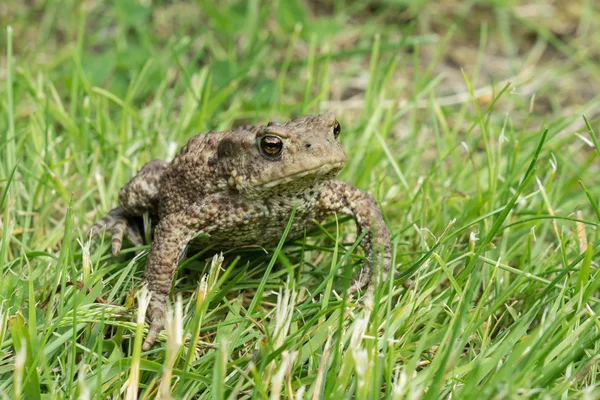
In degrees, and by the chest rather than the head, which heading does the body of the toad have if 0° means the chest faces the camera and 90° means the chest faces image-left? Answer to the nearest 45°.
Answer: approximately 315°
